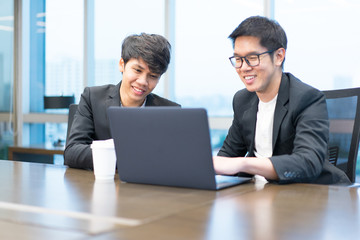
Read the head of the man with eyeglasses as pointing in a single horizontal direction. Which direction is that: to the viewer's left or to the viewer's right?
to the viewer's left

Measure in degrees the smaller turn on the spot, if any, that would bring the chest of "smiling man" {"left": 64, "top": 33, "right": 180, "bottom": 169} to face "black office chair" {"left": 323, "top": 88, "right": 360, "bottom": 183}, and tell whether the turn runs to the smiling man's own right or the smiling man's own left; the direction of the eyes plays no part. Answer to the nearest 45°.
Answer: approximately 90° to the smiling man's own left

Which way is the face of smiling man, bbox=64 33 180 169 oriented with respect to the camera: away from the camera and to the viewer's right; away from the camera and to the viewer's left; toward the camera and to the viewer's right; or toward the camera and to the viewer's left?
toward the camera and to the viewer's right

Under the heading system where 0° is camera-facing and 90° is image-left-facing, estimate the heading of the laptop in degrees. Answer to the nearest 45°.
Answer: approximately 225°

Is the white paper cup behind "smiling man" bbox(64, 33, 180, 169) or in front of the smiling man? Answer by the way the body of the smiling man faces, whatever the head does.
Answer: in front

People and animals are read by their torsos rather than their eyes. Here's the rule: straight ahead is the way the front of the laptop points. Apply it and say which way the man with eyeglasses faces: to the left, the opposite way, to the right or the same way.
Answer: the opposite way

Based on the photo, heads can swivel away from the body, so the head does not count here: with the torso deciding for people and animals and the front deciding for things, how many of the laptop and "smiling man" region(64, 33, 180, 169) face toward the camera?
1

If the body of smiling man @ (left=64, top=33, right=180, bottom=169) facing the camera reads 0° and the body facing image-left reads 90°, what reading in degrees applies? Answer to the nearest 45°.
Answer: approximately 0°

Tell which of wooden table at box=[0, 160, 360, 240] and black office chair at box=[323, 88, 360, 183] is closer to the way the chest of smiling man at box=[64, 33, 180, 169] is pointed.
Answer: the wooden table

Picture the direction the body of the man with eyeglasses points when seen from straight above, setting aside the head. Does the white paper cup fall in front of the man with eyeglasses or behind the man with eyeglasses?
in front

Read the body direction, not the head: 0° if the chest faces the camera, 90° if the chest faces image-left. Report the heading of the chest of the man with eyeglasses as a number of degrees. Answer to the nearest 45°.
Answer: approximately 45°
